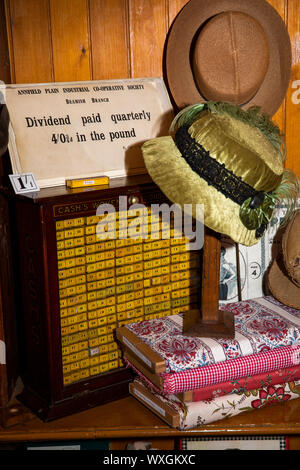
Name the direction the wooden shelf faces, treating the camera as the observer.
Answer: facing the viewer

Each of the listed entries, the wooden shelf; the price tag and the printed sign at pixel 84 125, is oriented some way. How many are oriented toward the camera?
3
